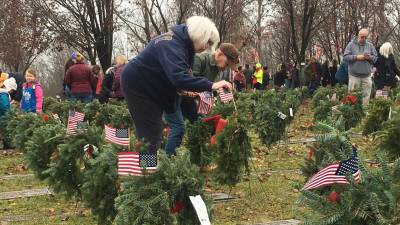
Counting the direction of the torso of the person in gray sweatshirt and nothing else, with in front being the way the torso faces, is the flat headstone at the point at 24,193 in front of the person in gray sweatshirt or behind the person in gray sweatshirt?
in front

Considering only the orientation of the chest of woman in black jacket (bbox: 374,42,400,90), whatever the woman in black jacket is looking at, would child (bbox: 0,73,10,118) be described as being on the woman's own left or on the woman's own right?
on the woman's own left

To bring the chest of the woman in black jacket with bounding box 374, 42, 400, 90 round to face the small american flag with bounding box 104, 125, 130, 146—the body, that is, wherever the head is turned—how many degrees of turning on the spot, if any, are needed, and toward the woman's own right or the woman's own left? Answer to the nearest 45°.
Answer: approximately 180°

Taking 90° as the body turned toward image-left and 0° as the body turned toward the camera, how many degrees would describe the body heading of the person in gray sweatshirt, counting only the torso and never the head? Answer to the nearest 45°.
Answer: approximately 0°

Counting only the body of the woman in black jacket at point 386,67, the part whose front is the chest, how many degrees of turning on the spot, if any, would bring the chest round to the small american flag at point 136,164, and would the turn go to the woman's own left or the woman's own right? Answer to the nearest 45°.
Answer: approximately 180°

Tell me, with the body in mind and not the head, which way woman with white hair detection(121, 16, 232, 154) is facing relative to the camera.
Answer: to the viewer's right

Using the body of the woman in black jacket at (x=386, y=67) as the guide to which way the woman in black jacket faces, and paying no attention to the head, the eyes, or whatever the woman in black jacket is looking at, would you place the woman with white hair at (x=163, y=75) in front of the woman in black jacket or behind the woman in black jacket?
behind

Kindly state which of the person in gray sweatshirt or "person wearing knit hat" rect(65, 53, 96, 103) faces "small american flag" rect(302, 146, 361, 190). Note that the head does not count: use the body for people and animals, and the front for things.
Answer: the person in gray sweatshirt
